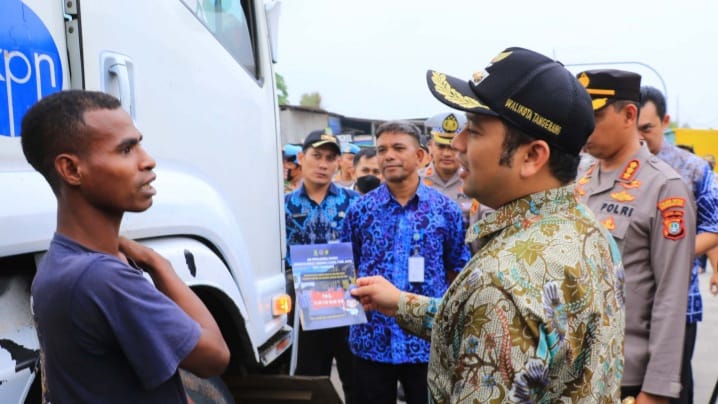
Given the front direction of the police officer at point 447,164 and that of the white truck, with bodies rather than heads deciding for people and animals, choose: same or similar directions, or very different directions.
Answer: very different directions

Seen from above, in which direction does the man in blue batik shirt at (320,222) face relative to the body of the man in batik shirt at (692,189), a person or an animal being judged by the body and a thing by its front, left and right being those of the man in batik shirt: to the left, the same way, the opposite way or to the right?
to the left

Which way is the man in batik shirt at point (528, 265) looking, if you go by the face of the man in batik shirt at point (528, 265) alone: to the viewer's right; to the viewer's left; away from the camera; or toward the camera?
to the viewer's left

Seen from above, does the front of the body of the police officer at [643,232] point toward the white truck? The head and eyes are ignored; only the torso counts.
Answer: yes

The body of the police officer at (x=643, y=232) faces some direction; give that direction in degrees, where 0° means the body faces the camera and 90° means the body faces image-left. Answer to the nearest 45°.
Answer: approximately 45°

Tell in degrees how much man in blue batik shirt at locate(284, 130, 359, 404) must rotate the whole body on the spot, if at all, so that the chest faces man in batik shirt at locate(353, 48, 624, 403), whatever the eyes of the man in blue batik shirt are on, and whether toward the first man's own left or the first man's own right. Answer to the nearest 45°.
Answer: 0° — they already face them

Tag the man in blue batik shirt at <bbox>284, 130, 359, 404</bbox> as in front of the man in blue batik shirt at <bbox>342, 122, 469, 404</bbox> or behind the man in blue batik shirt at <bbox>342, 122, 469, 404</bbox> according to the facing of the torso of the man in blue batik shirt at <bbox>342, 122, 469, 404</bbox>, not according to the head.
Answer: behind

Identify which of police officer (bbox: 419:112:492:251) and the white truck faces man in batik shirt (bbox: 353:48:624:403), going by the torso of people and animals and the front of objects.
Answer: the police officer

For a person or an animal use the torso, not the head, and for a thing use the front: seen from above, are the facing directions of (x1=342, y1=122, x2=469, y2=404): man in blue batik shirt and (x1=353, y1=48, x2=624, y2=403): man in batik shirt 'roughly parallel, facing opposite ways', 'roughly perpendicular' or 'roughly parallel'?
roughly perpendicular

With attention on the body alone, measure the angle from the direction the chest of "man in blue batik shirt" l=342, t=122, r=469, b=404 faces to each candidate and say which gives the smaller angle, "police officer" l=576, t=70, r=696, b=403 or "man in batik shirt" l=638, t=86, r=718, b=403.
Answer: the police officer

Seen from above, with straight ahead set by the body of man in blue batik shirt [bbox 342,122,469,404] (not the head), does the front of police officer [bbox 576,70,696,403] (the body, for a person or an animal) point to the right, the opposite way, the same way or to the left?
to the right

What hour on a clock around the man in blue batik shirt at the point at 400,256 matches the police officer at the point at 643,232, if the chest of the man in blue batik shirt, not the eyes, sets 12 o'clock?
The police officer is roughly at 10 o'clock from the man in blue batik shirt.
